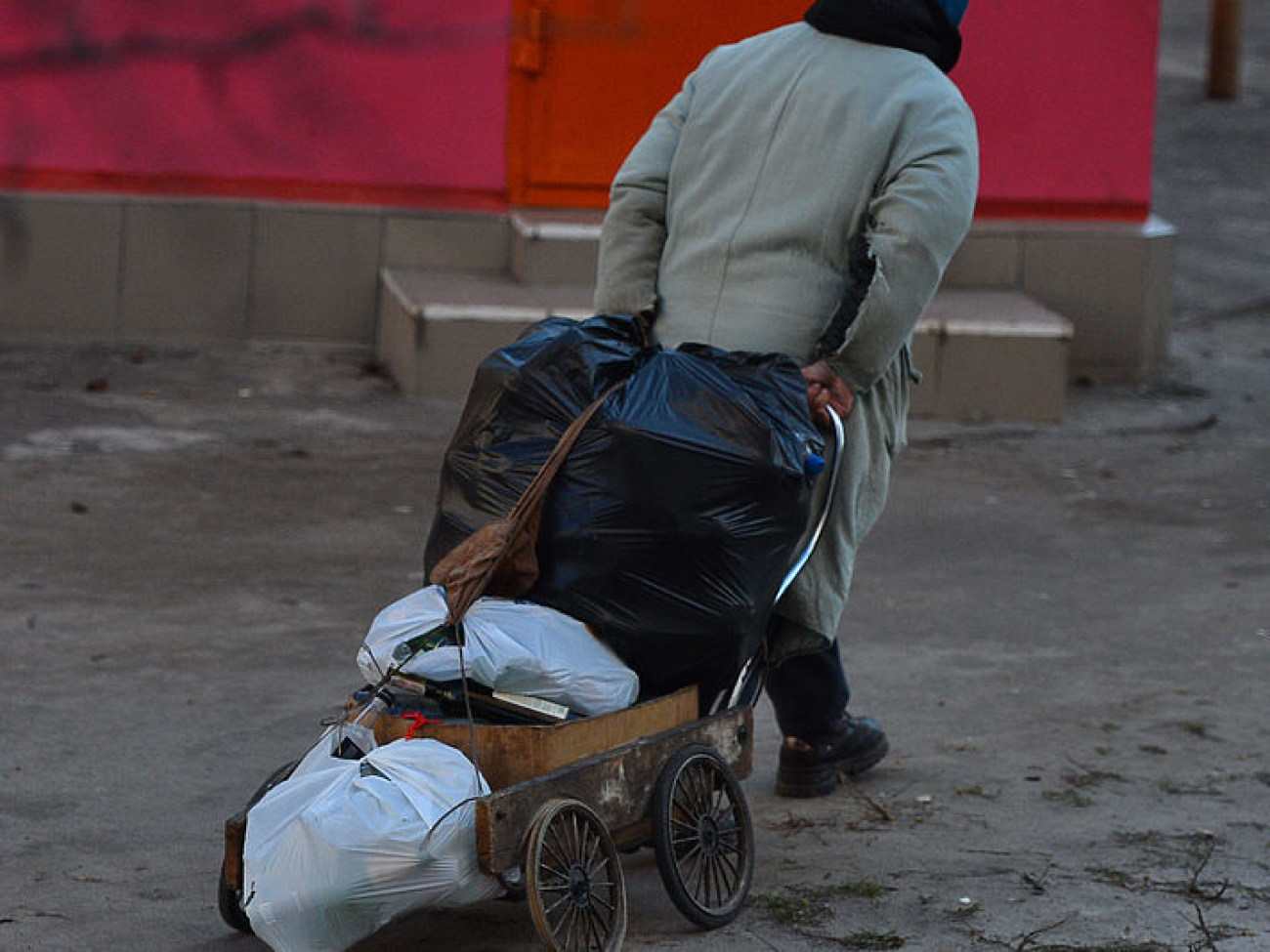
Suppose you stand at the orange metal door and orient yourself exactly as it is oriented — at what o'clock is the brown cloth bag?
The brown cloth bag is roughly at 12 o'clock from the orange metal door.

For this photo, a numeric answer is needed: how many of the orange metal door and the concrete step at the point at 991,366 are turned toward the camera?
2

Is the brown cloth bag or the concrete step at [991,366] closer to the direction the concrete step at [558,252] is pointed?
the brown cloth bag

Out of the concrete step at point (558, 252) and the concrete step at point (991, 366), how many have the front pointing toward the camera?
2

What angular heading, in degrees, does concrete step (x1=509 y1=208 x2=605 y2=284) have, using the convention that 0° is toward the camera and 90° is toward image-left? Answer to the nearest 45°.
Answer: approximately 0°

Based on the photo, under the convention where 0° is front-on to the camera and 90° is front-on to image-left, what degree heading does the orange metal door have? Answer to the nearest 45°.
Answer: approximately 0°

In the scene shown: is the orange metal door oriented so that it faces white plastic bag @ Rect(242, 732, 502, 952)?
yes
